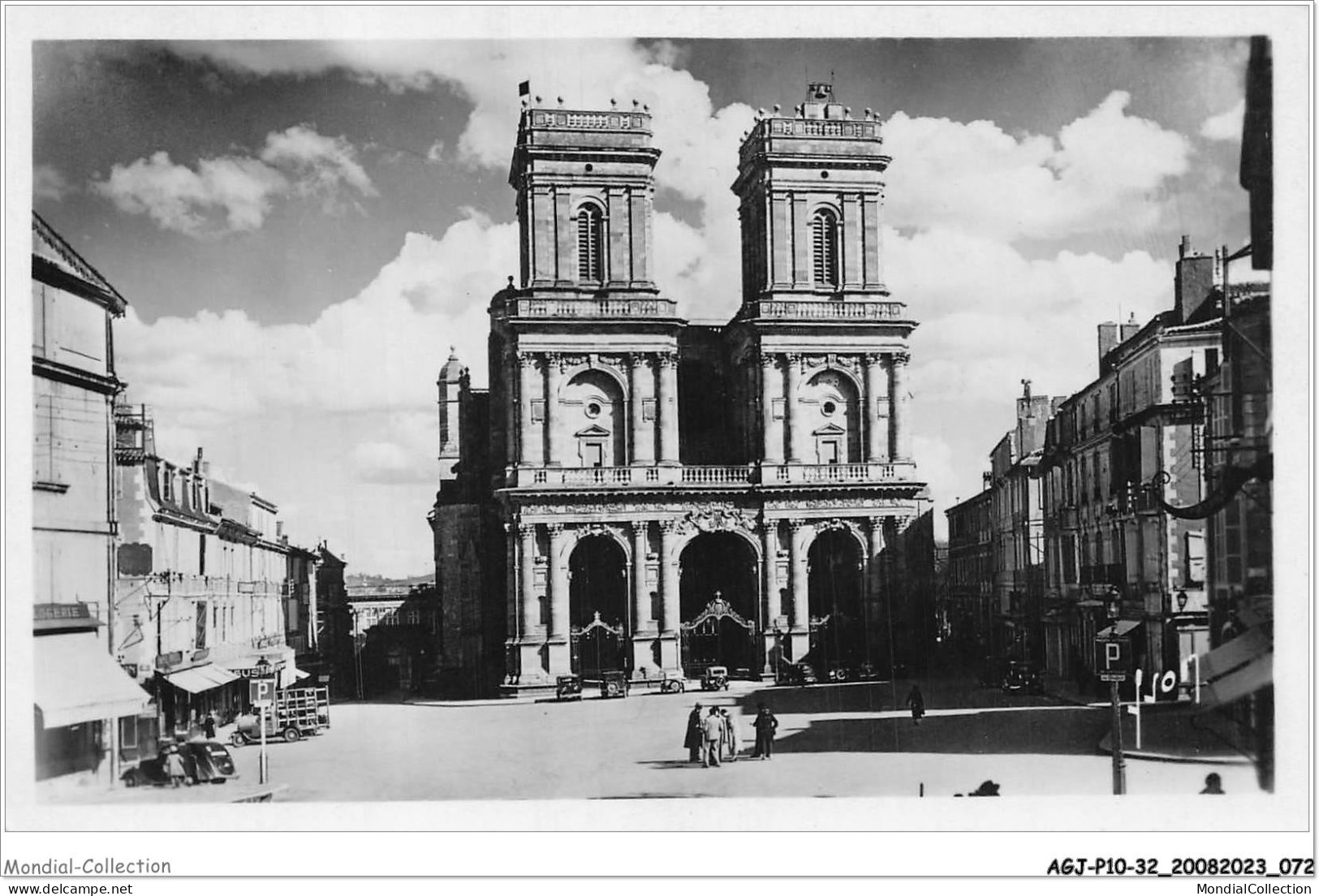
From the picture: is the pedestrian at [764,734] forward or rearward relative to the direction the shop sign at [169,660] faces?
forward

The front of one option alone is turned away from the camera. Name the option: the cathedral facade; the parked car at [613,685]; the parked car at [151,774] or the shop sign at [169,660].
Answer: the parked car at [613,685]

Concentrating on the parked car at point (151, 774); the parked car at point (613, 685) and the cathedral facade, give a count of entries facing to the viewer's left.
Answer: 1

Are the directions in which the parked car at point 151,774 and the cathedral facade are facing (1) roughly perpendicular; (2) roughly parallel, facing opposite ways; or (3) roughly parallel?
roughly perpendicular

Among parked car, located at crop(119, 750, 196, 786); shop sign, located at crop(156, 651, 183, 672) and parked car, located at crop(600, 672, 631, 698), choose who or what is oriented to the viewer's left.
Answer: parked car, located at crop(119, 750, 196, 786)

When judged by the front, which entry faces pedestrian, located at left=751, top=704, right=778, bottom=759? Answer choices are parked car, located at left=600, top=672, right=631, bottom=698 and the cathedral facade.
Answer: the cathedral facade

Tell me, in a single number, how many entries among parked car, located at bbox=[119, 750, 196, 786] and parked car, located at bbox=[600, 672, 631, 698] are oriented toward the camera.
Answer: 0

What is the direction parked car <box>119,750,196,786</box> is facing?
to the viewer's left

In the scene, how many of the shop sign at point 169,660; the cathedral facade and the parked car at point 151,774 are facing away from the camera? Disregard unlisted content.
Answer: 0

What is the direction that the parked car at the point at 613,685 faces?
away from the camera

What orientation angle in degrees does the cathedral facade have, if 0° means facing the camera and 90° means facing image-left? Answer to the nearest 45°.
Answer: approximately 0°

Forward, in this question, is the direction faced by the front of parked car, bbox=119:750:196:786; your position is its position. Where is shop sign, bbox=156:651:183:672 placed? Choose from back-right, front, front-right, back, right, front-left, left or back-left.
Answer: right
